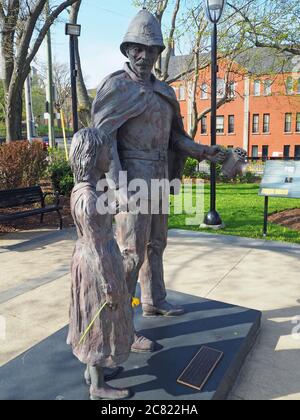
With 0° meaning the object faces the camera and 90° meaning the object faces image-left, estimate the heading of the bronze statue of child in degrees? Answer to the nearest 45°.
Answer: approximately 270°

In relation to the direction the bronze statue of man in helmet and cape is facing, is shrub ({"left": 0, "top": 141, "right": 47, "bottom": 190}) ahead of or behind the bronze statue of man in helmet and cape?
behind

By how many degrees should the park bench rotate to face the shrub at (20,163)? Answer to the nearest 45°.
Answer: approximately 135° to its left

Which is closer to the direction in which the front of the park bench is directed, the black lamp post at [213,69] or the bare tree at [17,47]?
the black lamp post

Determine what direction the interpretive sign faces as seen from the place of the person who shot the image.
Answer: facing the viewer

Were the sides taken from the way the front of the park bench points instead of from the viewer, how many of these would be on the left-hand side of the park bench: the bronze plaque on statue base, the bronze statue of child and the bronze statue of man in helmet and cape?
0

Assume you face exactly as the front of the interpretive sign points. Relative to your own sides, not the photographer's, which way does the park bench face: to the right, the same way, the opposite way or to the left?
to the left

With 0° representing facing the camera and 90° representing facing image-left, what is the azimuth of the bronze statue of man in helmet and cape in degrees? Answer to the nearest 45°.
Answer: approximately 315°

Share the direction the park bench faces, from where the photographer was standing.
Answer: facing the viewer and to the right of the viewer

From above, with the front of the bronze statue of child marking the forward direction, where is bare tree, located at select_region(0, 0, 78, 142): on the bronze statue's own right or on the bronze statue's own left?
on the bronze statue's own left

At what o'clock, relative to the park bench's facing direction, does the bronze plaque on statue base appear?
The bronze plaque on statue base is roughly at 1 o'clock from the park bench.
